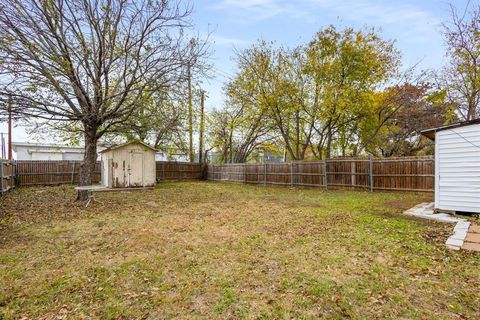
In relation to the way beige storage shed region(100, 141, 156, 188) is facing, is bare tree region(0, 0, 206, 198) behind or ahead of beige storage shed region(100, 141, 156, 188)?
ahead

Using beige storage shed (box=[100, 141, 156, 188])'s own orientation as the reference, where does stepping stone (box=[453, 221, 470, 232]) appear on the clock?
The stepping stone is roughly at 11 o'clock from the beige storage shed.

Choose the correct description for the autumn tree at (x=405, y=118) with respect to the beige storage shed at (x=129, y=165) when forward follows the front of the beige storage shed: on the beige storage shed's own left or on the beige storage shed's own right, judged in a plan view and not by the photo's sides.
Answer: on the beige storage shed's own left

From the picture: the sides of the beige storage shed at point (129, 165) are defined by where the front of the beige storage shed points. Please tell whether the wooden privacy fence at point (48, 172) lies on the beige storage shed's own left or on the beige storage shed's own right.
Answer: on the beige storage shed's own right

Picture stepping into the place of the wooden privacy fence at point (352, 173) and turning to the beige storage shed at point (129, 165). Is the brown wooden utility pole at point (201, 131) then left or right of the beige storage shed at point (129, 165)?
right

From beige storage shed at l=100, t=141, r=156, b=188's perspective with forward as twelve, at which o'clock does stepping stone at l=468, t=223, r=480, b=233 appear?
The stepping stone is roughly at 11 o'clock from the beige storage shed.

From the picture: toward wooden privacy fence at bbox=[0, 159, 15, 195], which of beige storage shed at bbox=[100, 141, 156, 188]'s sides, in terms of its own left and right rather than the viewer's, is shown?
right

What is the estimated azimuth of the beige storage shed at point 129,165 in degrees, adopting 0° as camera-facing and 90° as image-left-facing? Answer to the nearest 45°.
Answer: approximately 0°

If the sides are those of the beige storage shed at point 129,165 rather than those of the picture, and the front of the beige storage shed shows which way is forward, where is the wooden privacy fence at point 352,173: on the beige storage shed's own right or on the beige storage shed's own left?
on the beige storage shed's own left

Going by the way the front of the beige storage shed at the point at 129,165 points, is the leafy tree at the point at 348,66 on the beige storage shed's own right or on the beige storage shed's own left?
on the beige storage shed's own left
